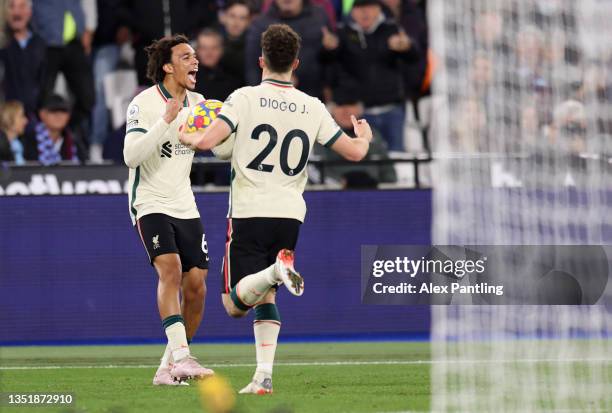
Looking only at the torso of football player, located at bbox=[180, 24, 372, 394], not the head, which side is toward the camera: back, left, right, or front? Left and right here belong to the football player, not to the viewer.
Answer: back
